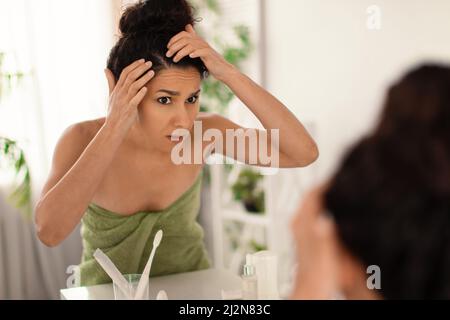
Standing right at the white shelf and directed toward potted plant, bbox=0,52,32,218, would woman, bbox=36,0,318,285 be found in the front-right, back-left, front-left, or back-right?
front-left

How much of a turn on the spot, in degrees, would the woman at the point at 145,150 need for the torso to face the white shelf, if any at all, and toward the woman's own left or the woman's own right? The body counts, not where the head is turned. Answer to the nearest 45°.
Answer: approximately 135° to the woman's own left

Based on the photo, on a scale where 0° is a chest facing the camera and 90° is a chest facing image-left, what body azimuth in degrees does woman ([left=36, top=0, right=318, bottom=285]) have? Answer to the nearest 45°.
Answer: approximately 315°

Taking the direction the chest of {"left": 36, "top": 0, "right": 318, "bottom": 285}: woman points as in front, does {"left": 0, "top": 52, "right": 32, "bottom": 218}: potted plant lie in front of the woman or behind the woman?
behind
